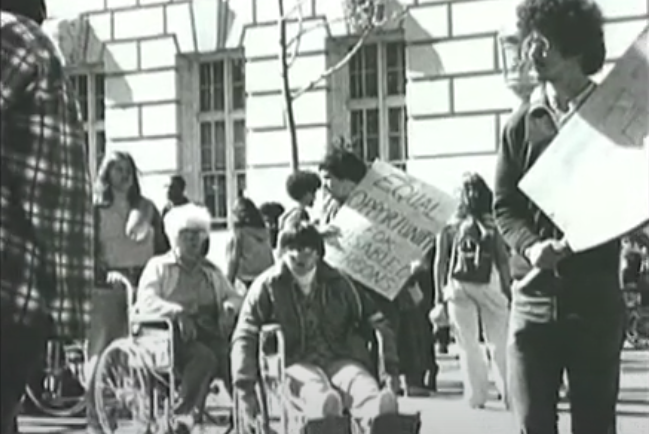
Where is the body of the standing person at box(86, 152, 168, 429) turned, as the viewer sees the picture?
toward the camera
